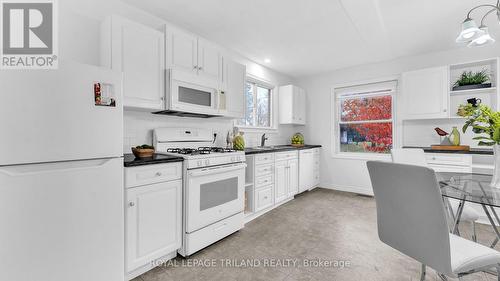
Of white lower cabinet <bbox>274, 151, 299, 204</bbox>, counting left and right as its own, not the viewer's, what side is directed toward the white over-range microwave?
right

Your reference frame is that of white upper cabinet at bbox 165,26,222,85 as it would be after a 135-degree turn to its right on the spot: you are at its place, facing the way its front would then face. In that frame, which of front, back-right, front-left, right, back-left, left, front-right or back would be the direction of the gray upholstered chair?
back-left

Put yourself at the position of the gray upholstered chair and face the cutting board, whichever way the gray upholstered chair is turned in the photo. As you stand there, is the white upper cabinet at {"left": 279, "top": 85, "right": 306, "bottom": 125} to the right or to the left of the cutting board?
left

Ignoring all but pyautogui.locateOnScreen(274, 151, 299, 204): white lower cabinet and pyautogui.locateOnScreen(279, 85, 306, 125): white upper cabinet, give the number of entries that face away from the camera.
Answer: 0

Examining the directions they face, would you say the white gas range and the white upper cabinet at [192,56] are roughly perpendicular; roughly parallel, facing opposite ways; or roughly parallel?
roughly parallel

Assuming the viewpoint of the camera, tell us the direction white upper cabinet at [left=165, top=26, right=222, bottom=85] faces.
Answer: facing the viewer and to the right of the viewer

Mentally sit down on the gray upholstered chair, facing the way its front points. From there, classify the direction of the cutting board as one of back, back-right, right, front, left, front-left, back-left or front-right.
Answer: front-left

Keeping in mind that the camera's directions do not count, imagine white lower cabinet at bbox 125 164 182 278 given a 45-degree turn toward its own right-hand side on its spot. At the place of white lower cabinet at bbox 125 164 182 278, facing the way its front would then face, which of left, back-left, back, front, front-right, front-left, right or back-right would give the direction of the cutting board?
left

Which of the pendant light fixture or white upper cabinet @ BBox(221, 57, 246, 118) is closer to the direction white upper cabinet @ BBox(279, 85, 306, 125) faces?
the pendant light fixture

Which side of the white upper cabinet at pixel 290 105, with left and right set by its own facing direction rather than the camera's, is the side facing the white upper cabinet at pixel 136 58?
right

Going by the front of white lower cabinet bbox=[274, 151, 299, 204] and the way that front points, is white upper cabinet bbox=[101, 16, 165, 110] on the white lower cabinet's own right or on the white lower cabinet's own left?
on the white lower cabinet's own right

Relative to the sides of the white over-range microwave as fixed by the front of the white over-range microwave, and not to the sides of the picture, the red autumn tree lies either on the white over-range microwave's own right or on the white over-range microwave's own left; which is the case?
on the white over-range microwave's own left

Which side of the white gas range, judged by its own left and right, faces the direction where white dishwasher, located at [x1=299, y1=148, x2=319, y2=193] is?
left

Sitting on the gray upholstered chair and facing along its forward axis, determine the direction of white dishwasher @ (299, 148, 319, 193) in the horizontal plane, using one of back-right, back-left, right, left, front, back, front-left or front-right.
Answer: left
